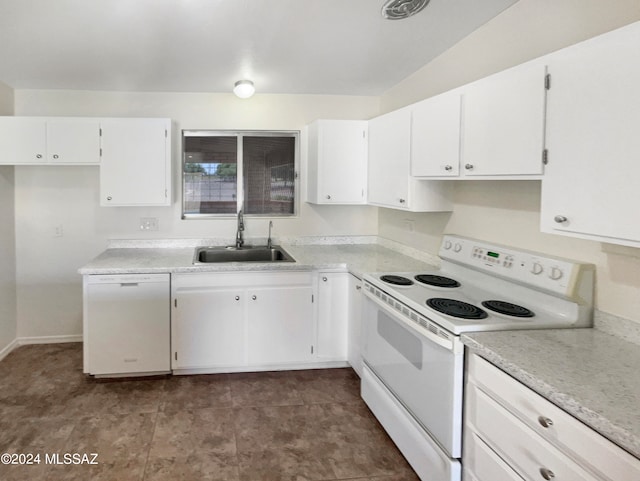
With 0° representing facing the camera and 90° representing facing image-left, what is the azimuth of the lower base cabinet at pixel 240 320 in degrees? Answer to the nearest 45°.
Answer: approximately 0°

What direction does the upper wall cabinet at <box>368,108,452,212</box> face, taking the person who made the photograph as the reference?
facing the viewer and to the left of the viewer

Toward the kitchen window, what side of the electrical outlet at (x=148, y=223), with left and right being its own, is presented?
left

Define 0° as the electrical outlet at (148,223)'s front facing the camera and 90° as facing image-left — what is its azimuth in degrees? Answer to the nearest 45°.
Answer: approximately 0°

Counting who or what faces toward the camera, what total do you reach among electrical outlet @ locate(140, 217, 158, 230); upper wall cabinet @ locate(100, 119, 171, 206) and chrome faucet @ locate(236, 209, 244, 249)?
3

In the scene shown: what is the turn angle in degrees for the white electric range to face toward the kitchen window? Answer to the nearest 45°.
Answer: approximately 90° to its right

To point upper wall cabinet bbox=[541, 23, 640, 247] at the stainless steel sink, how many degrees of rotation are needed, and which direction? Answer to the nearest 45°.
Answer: approximately 90° to its right
